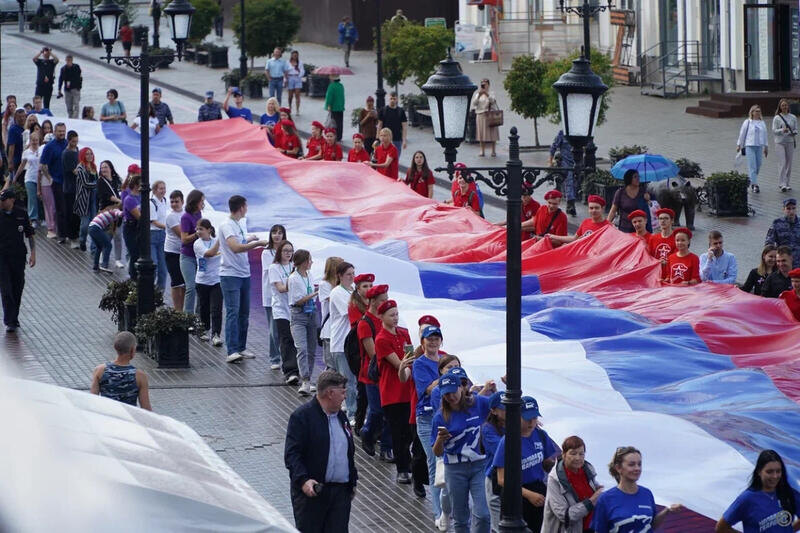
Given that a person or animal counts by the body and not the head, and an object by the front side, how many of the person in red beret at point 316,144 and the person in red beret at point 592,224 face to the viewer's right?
0

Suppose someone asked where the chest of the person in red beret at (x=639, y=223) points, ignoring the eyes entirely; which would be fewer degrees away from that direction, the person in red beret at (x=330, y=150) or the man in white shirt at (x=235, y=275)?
the man in white shirt

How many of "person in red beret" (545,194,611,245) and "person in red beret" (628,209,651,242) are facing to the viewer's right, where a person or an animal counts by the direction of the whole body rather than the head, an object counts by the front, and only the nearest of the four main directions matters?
0

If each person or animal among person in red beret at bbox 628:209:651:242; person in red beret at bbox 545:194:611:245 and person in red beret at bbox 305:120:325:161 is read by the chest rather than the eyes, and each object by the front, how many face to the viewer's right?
0

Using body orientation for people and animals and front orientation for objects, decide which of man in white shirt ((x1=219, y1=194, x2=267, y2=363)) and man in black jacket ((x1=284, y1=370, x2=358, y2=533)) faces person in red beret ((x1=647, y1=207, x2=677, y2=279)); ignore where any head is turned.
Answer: the man in white shirt

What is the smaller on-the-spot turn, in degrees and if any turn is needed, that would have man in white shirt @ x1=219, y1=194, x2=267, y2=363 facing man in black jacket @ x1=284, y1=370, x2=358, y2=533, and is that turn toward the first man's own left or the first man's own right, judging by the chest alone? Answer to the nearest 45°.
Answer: approximately 90° to the first man's own right

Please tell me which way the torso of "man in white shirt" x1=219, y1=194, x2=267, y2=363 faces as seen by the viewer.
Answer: to the viewer's right

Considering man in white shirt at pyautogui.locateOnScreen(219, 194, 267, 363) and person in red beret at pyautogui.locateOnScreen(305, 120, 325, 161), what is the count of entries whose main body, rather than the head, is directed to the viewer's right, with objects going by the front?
1

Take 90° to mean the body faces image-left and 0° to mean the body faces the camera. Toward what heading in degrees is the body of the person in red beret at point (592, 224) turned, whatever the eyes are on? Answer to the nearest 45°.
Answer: approximately 45°

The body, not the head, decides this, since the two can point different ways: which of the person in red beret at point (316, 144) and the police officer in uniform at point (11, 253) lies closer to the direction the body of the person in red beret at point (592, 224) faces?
the police officer in uniform
